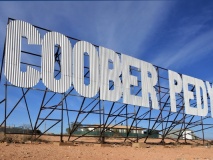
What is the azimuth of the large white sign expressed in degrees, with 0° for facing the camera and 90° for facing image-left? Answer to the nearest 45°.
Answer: approximately 315°
